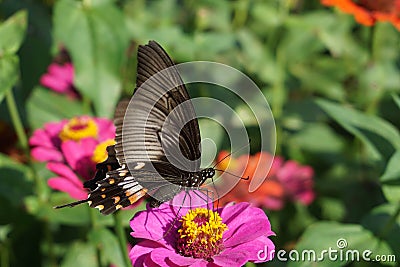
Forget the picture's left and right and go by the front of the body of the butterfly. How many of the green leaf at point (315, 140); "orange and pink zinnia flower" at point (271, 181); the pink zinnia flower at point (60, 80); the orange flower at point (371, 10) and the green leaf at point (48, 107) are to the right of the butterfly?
0

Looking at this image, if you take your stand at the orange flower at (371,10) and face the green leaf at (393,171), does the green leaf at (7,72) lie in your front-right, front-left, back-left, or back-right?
front-right

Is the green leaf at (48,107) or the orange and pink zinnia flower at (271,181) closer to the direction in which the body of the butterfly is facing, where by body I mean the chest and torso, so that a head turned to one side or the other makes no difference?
the orange and pink zinnia flower

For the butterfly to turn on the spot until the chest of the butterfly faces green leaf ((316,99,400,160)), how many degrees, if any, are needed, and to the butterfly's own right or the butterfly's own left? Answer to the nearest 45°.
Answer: approximately 45° to the butterfly's own left

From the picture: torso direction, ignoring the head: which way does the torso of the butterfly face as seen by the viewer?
to the viewer's right

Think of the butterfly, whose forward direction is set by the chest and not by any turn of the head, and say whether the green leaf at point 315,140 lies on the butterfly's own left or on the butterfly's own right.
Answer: on the butterfly's own left

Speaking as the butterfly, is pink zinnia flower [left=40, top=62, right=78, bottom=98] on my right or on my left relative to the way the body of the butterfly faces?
on my left
